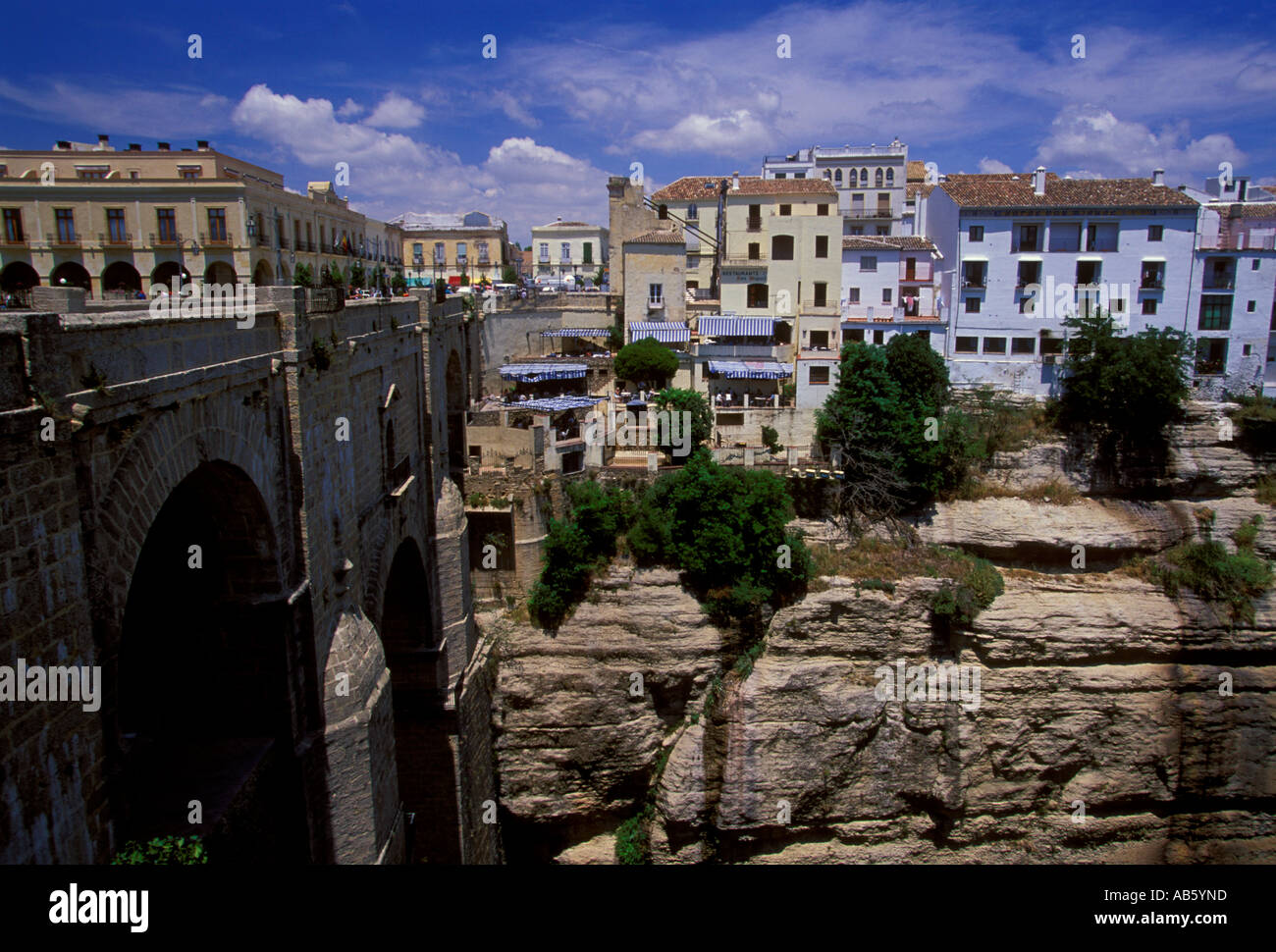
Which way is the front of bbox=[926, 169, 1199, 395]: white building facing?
toward the camera

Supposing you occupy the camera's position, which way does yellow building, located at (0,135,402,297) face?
facing the viewer and to the right of the viewer

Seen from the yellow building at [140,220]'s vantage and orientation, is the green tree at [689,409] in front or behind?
in front

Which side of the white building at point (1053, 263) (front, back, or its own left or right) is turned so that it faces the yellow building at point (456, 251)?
right

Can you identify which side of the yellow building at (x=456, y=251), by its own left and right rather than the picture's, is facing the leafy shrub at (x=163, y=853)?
front

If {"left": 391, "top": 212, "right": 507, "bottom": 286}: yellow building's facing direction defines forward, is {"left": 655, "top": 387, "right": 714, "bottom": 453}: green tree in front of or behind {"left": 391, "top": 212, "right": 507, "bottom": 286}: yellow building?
in front

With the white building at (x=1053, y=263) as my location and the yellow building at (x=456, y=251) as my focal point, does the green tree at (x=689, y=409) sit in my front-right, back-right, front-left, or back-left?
front-left

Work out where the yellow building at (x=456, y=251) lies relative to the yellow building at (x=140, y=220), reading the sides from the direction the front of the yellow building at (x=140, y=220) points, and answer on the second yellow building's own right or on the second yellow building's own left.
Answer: on the second yellow building's own left

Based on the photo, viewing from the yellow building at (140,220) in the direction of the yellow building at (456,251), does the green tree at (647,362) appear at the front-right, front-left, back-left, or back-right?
front-right

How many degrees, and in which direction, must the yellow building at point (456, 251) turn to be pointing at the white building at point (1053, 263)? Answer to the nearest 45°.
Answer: approximately 45° to its left

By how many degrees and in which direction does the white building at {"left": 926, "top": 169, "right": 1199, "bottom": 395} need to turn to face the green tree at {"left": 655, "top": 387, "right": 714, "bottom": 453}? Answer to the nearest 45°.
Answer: approximately 45° to its right

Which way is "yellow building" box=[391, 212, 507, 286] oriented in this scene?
toward the camera

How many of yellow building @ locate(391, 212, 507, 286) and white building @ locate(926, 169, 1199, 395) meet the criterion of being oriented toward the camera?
2
